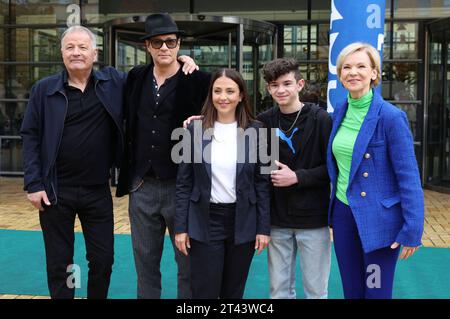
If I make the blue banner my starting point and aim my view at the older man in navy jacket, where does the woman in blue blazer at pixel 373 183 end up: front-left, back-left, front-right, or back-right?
front-left

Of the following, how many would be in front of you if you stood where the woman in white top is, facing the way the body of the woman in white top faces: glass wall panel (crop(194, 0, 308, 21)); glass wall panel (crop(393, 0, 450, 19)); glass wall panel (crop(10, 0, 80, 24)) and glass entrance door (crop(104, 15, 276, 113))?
0

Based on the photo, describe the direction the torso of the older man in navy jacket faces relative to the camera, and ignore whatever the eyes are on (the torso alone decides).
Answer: toward the camera

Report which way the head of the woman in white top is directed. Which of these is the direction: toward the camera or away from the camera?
toward the camera

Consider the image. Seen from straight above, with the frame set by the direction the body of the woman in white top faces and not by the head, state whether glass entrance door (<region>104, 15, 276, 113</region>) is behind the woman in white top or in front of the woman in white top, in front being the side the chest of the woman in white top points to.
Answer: behind

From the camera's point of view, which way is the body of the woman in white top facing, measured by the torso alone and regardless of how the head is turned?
toward the camera

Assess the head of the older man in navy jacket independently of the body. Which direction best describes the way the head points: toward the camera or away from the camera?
toward the camera

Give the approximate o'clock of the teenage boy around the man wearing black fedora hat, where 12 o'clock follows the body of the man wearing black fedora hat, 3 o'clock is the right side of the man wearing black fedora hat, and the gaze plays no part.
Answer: The teenage boy is roughly at 10 o'clock from the man wearing black fedora hat.

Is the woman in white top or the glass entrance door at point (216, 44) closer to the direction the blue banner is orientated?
the woman in white top

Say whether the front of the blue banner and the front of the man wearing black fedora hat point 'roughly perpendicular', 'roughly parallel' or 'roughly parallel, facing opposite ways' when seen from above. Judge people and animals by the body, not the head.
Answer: roughly parallel

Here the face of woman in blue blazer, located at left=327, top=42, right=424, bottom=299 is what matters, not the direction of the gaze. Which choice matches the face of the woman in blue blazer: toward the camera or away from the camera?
toward the camera

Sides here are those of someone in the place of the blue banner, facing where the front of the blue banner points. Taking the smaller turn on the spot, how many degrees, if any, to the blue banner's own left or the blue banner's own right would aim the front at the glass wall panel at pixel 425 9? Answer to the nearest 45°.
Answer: approximately 180°

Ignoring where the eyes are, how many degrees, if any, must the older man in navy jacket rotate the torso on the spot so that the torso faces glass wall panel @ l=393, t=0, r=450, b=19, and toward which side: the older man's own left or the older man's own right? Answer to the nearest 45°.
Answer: approximately 135° to the older man's own left

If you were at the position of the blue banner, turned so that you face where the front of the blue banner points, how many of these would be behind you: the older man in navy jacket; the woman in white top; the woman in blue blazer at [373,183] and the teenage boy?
0

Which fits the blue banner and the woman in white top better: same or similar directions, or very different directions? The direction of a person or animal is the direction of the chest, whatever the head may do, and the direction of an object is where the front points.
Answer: same or similar directions

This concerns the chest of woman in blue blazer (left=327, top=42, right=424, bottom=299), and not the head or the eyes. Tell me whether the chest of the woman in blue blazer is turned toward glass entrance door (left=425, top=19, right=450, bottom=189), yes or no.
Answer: no

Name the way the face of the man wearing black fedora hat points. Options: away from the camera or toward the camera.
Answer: toward the camera
